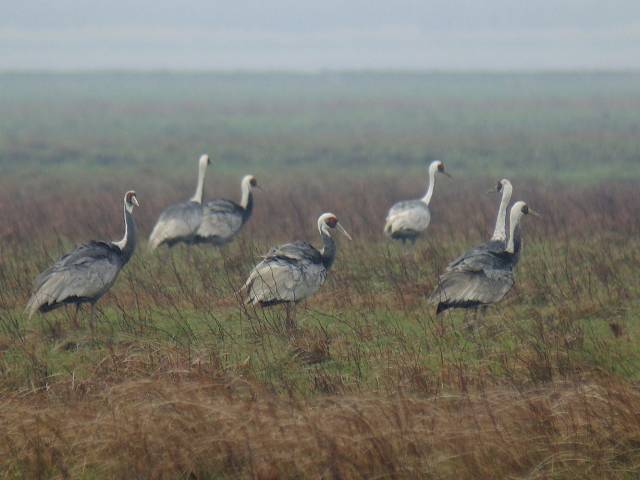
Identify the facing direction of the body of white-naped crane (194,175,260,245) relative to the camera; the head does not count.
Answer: to the viewer's right

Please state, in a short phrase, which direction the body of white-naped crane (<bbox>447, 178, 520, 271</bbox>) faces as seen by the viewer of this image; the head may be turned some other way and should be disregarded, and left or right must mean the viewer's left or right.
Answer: facing to the right of the viewer

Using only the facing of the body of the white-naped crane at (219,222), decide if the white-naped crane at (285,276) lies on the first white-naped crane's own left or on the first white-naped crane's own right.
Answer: on the first white-naped crane's own right

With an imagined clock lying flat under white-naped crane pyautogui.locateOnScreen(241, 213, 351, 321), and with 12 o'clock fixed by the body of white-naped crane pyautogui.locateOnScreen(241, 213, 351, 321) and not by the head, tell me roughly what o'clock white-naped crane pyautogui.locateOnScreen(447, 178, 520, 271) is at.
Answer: white-naped crane pyautogui.locateOnScreen(447, 178, 520, 271) is roughly at 11 o'clock from white-naped crane pyautogui.locateOnScreen(241, 213, 351, 321).

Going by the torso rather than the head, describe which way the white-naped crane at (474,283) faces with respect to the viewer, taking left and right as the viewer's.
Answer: facing to the right of the viewer

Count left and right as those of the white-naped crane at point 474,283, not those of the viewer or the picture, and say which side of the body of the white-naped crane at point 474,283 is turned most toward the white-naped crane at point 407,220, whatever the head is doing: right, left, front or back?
left

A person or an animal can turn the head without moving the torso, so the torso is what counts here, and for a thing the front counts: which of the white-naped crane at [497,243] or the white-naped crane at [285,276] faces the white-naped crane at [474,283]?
the white-naped crane at [285,276]

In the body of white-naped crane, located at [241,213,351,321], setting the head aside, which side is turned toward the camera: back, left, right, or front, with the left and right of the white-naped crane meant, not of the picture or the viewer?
right

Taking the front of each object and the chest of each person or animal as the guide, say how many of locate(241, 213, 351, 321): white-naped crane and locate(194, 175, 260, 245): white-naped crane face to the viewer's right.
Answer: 2

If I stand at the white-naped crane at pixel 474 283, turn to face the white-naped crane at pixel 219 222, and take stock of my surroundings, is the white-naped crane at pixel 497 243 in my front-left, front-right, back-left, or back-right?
front-right

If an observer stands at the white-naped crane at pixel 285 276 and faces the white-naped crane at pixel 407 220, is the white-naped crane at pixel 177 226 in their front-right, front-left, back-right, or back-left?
front-left

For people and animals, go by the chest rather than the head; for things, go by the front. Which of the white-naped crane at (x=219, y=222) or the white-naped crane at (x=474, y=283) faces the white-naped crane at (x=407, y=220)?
the white-naped crane at (x=219, y=222)
